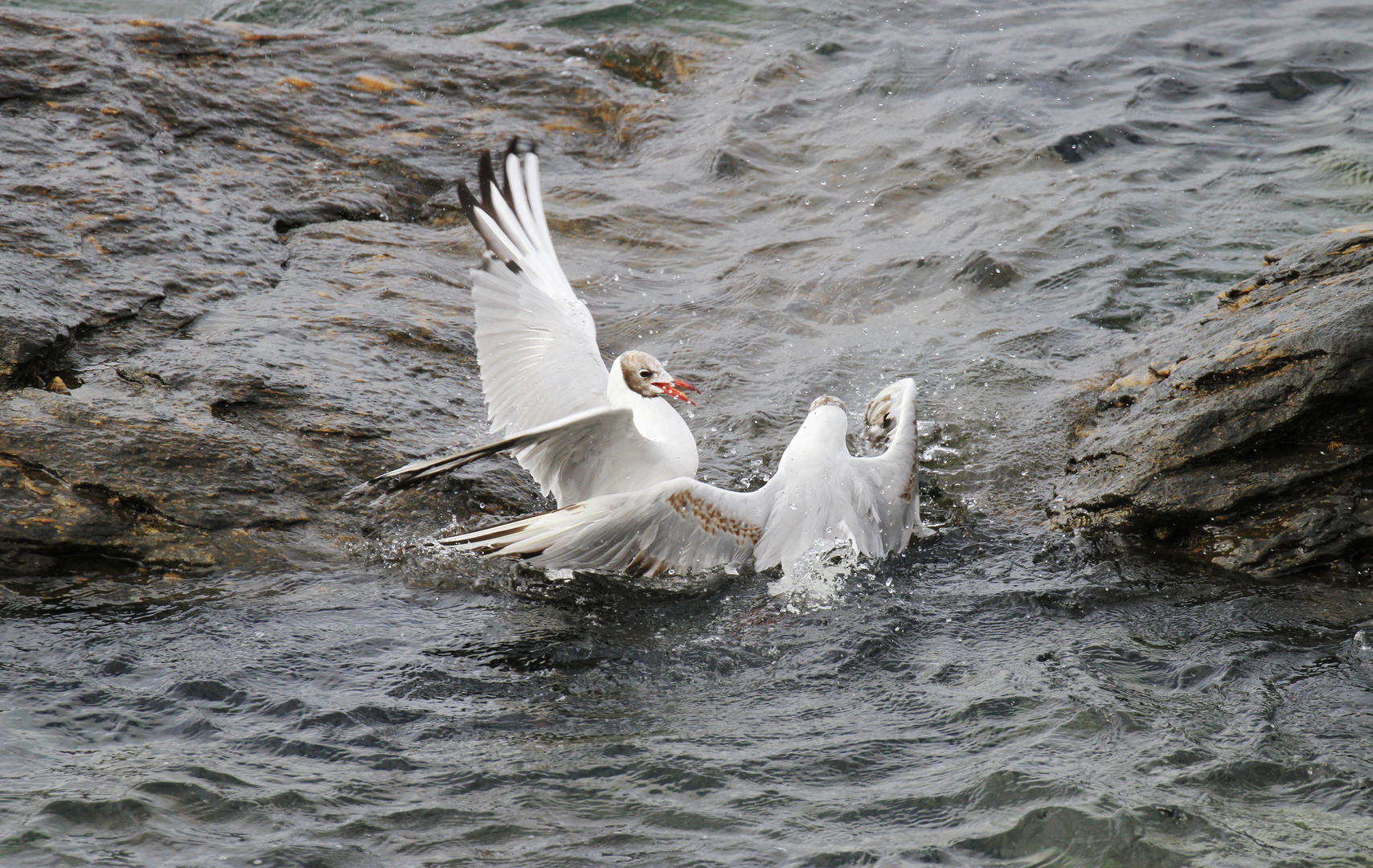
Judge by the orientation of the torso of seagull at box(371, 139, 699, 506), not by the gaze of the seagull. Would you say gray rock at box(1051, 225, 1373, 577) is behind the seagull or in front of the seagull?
in front

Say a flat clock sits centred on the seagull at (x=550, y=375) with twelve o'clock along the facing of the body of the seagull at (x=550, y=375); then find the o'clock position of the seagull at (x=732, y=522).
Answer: the seagull at (x=732, y=522) is roughly at 2 o'clock from the seagull at (x=550, y=375).

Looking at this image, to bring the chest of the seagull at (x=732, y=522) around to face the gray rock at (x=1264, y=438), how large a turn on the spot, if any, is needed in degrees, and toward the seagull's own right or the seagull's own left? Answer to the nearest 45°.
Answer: approximately 90° to the seagull's own right

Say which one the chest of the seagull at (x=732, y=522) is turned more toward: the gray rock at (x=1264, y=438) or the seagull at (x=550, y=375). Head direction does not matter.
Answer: the seagull

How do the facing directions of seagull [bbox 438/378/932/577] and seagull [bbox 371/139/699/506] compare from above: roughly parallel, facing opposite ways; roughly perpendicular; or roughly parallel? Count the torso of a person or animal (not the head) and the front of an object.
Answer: roughly perpendicular

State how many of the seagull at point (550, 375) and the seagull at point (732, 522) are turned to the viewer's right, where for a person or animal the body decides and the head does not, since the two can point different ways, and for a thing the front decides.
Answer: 1

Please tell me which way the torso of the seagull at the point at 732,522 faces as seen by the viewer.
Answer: away from the camera

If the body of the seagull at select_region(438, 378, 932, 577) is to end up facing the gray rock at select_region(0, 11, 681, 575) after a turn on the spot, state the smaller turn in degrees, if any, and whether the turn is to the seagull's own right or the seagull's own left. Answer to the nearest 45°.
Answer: approximately 45° to the seagull's own left

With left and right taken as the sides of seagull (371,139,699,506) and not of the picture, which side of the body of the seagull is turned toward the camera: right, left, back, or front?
right
